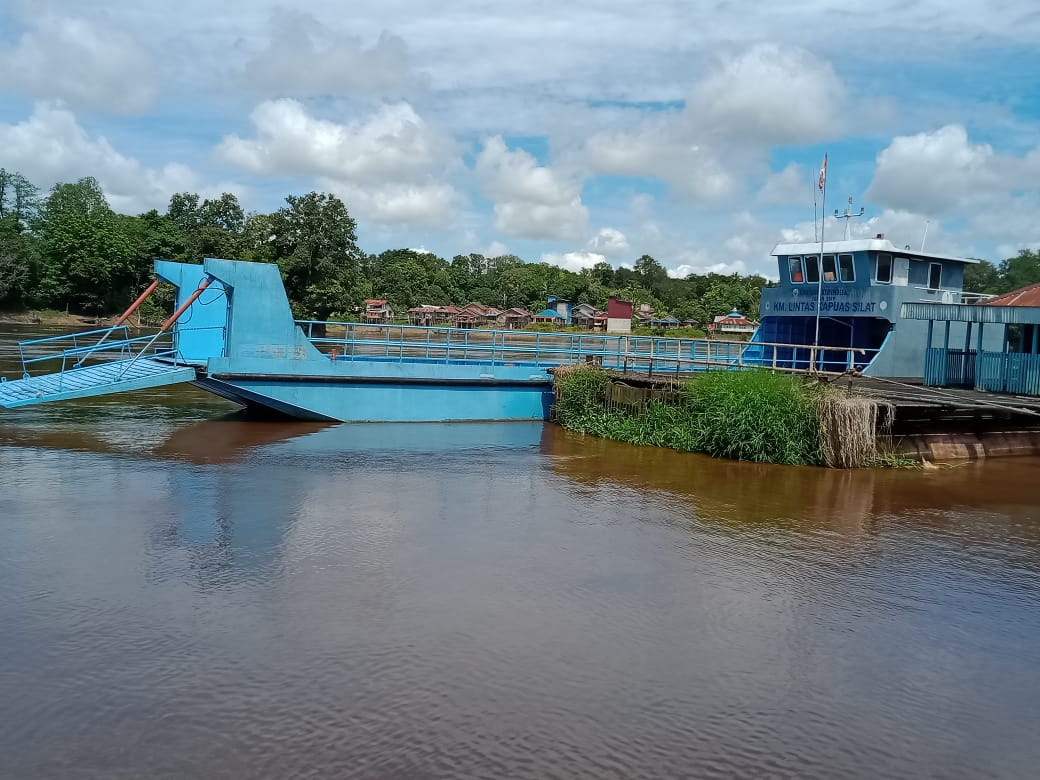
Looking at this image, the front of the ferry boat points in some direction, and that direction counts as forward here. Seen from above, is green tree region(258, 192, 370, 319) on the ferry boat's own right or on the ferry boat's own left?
on the ferry boat's own right

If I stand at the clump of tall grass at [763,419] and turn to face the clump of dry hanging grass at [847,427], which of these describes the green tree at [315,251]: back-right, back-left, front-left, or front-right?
back-left

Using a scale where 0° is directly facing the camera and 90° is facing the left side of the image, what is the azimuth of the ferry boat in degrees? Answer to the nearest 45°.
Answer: approximately 45°

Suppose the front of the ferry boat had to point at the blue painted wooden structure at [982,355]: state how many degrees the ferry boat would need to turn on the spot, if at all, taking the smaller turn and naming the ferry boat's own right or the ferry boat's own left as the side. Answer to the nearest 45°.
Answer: approximately 135° to the ferry boat's own left
